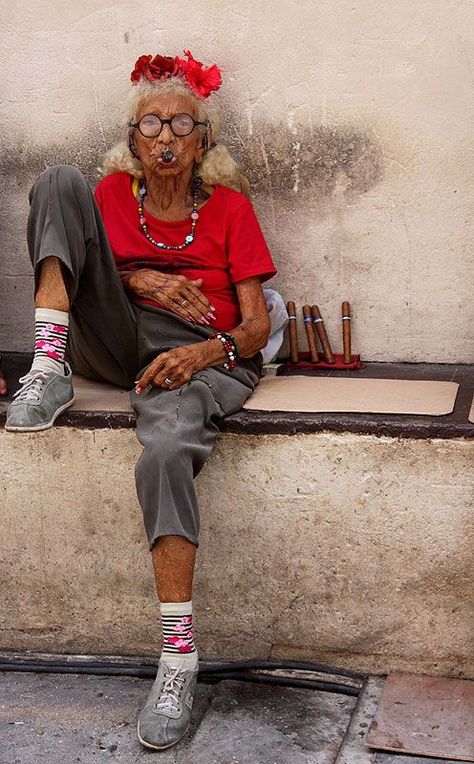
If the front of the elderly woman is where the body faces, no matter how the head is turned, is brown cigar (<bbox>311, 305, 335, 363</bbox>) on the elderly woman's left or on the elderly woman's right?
on the elderly woman's left

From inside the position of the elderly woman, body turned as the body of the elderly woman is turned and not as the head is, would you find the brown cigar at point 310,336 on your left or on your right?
on your left

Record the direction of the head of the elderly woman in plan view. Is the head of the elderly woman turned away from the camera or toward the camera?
toward the camera

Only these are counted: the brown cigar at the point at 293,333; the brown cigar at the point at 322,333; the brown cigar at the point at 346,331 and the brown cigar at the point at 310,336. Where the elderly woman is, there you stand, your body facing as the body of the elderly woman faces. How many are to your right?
0

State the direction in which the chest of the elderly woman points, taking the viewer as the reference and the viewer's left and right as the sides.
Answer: facing the viewer

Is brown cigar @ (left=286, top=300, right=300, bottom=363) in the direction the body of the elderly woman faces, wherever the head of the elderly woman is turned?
no

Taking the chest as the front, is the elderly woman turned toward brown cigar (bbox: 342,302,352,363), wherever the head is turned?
no
